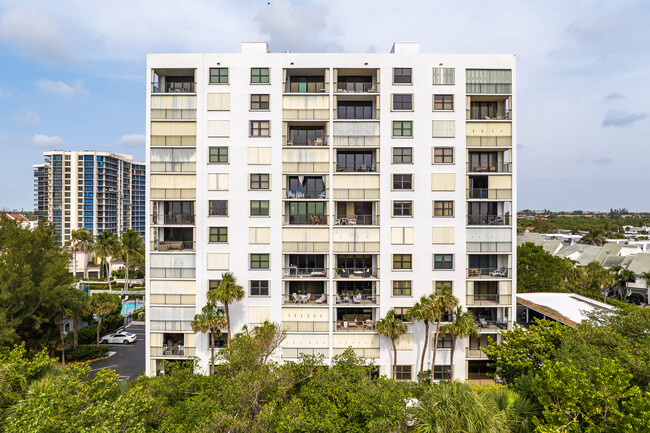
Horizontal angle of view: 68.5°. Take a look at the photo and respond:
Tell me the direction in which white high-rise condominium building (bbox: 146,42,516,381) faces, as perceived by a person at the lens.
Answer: facing the viewer
